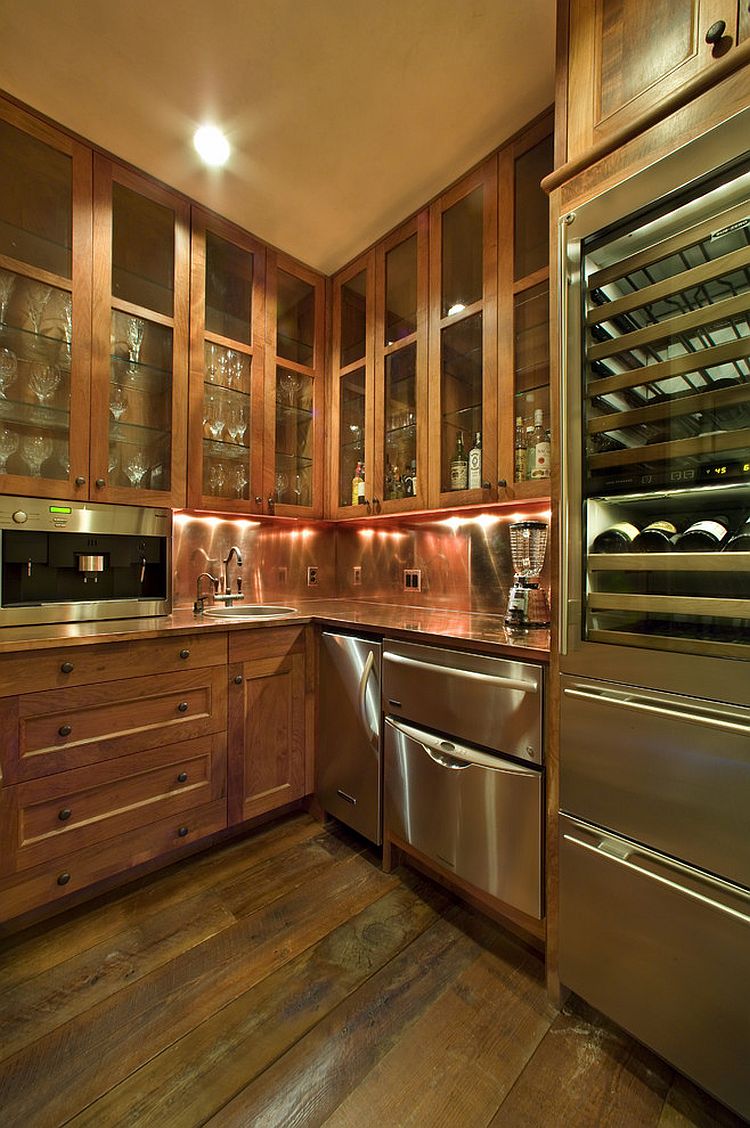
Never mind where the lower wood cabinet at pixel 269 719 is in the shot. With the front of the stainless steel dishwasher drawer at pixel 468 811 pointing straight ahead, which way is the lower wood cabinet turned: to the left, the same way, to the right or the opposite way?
to the left

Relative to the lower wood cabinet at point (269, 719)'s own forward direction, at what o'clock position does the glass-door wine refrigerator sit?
The glass-door wine refrigerator is roughly at 12 o'clock from the lower wood cabinet.

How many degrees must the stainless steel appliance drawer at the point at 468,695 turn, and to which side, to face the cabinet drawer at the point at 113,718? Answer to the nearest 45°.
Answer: approximately 45° to its right

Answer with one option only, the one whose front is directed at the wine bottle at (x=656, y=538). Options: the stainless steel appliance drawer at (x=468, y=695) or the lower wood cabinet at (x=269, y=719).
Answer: the lower wood cabinet

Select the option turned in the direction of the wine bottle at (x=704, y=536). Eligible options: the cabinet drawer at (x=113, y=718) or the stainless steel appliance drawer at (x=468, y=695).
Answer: the cabinet drawer

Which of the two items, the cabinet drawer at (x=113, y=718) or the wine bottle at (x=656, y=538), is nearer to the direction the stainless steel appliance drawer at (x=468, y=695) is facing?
the cabinet drawer

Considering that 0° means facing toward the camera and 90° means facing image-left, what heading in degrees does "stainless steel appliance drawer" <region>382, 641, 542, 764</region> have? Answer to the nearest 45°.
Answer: approximately 45°
